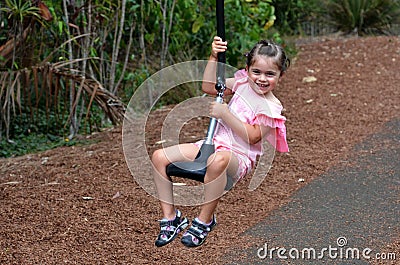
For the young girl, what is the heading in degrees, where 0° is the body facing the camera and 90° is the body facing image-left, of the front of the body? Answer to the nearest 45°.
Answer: approximately 45°

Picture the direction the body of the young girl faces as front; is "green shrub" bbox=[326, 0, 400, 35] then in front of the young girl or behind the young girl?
behind
